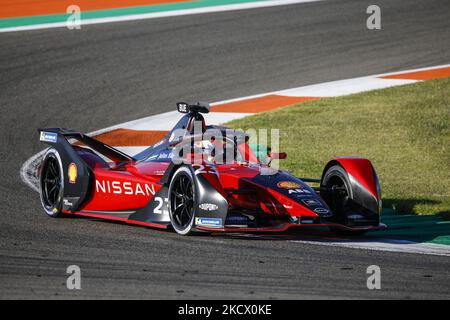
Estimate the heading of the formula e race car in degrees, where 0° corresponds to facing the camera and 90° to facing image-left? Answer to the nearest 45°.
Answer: approximately 315°
